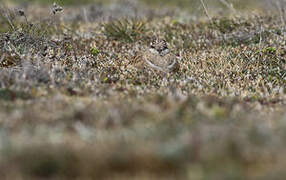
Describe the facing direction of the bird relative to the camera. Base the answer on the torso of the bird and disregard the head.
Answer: toward the camera
